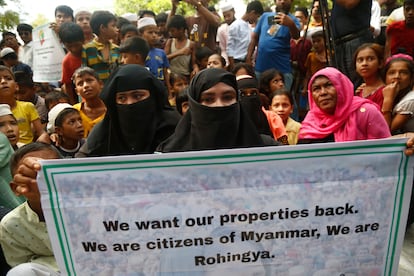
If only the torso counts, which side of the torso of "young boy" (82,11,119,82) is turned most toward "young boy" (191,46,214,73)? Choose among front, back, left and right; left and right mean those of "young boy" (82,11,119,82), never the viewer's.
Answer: left

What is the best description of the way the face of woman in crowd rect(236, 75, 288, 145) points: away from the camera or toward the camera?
toward the camera

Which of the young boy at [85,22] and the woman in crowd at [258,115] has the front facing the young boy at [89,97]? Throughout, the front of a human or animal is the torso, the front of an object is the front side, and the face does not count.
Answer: the young boy at [85,22]

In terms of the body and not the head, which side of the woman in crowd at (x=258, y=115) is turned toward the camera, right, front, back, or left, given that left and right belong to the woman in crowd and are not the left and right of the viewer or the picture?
front

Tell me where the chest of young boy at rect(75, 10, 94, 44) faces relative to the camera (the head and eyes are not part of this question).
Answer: toward the camera

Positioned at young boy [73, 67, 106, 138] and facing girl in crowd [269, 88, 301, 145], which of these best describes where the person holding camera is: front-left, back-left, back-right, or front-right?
front-left

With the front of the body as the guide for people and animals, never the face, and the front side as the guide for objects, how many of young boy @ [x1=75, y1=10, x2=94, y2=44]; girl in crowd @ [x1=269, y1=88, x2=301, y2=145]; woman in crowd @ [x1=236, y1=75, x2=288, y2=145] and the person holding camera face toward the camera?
4

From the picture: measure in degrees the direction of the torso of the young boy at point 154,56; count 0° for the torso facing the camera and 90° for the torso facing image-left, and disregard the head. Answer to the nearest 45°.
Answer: approximately 315°

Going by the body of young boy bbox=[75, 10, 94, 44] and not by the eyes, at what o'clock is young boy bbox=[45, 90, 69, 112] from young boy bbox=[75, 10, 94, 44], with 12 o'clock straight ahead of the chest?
young boy bbox=[45, 90, 69, 112] is roughly at 1 o'clock from young boy bbox=[75, 10, 94, 44].

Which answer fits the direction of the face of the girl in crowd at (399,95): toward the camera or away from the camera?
toward the camera

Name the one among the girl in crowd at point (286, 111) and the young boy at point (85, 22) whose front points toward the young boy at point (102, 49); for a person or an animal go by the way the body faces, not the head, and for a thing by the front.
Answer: the young boy at point (85, 22)

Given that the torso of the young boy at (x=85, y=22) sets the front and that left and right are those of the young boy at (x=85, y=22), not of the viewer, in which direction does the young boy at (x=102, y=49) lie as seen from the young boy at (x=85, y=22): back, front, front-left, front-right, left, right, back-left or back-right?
front

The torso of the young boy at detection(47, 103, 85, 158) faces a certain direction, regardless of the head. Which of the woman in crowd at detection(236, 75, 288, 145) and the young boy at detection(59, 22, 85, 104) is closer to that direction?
the woman in crowd

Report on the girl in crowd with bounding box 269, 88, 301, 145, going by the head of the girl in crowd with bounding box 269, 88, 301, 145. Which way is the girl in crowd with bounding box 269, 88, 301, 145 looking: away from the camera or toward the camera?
toward the camera
